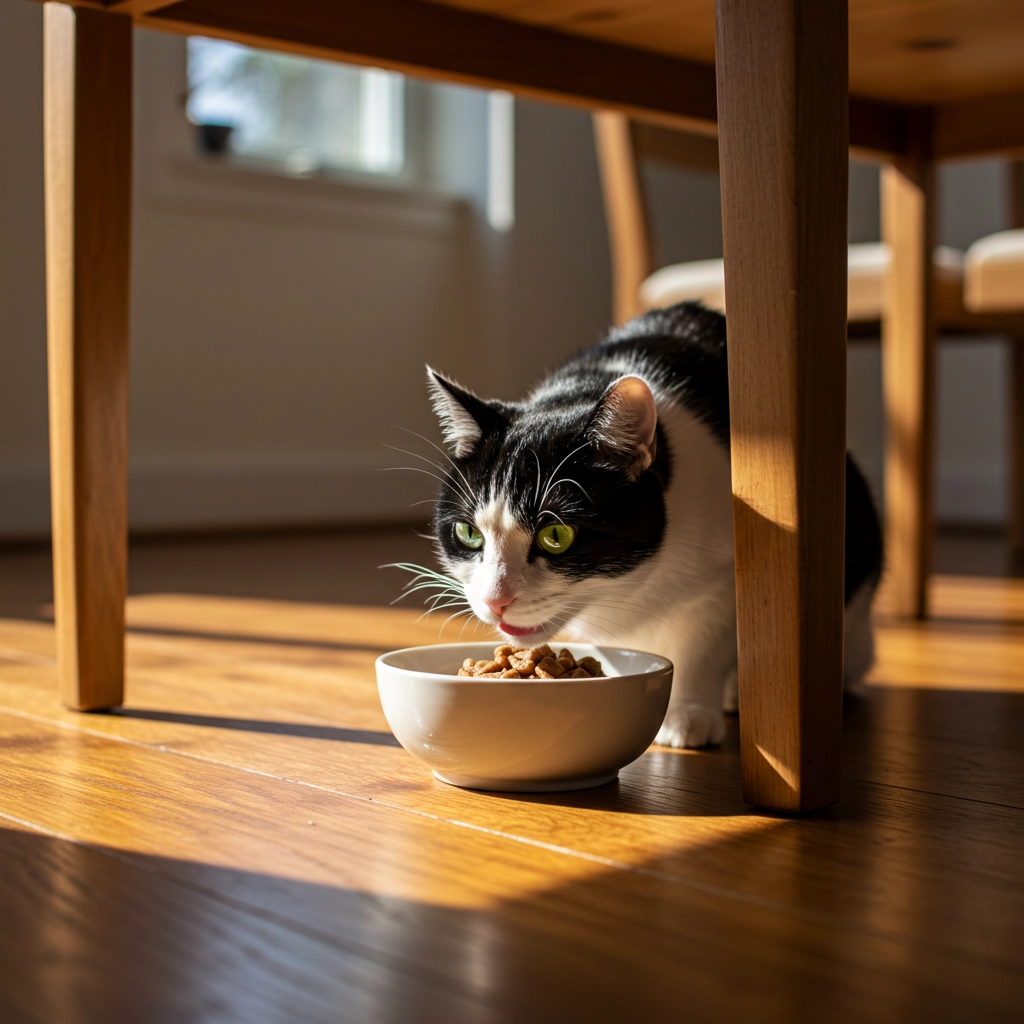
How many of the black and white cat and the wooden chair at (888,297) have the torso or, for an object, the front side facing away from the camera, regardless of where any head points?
0

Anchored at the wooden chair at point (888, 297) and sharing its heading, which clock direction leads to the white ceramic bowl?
The white ceramic bowl is roughly at 2 o'clock from the wooden chair.

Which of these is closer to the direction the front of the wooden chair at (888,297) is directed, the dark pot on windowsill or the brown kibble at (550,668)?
the brown kibble

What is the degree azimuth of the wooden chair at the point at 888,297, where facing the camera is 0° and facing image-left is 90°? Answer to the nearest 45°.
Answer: approximately 315°
